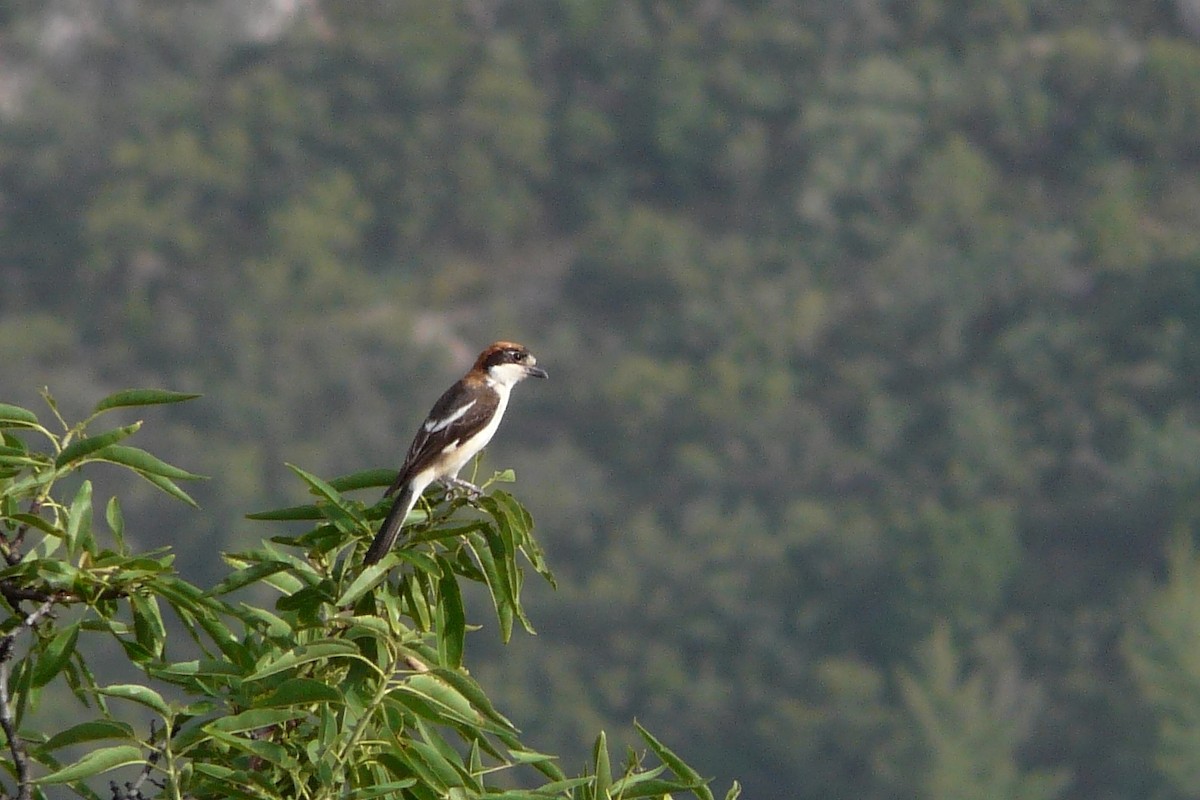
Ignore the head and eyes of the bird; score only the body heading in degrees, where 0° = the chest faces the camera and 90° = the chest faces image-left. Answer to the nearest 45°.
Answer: approximately 270°
